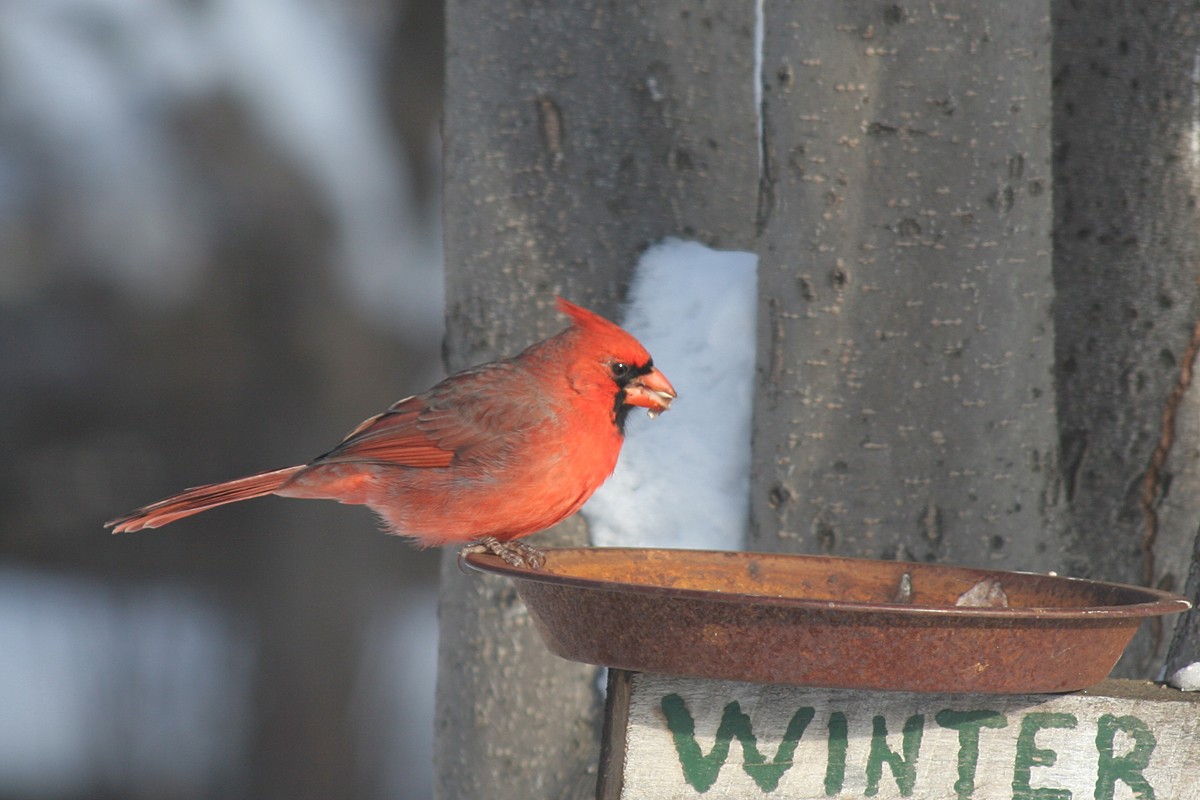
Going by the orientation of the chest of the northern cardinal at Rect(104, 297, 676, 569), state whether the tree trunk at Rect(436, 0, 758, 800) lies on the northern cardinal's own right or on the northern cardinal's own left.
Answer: on the northern cardinal's own left

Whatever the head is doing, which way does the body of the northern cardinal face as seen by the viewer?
to the viewer's right
